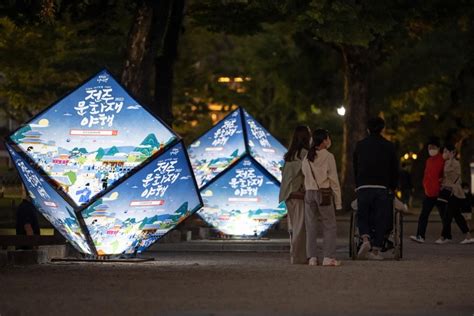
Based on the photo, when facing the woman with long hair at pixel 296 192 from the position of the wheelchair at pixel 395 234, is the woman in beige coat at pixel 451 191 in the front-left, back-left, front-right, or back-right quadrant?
back-right

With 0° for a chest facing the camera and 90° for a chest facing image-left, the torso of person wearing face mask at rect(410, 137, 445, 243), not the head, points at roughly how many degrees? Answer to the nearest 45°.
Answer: approximately 45°

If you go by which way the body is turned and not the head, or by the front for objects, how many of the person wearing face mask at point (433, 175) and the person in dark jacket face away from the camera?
1

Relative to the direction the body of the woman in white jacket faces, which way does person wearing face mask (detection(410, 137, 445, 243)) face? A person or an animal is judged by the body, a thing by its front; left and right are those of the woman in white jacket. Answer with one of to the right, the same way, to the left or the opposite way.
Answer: the opposite way

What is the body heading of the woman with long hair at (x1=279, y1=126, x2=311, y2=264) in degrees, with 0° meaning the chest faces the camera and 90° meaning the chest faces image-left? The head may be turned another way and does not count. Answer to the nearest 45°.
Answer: approximately 225°

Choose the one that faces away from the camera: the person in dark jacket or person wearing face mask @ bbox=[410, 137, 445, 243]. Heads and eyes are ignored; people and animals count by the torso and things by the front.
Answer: the person in dark jacket

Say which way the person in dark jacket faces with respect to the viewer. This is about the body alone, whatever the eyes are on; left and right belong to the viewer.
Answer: facing away from the viewer

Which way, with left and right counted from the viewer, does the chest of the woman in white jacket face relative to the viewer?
facing away from the viewer and to the right of the viewer
